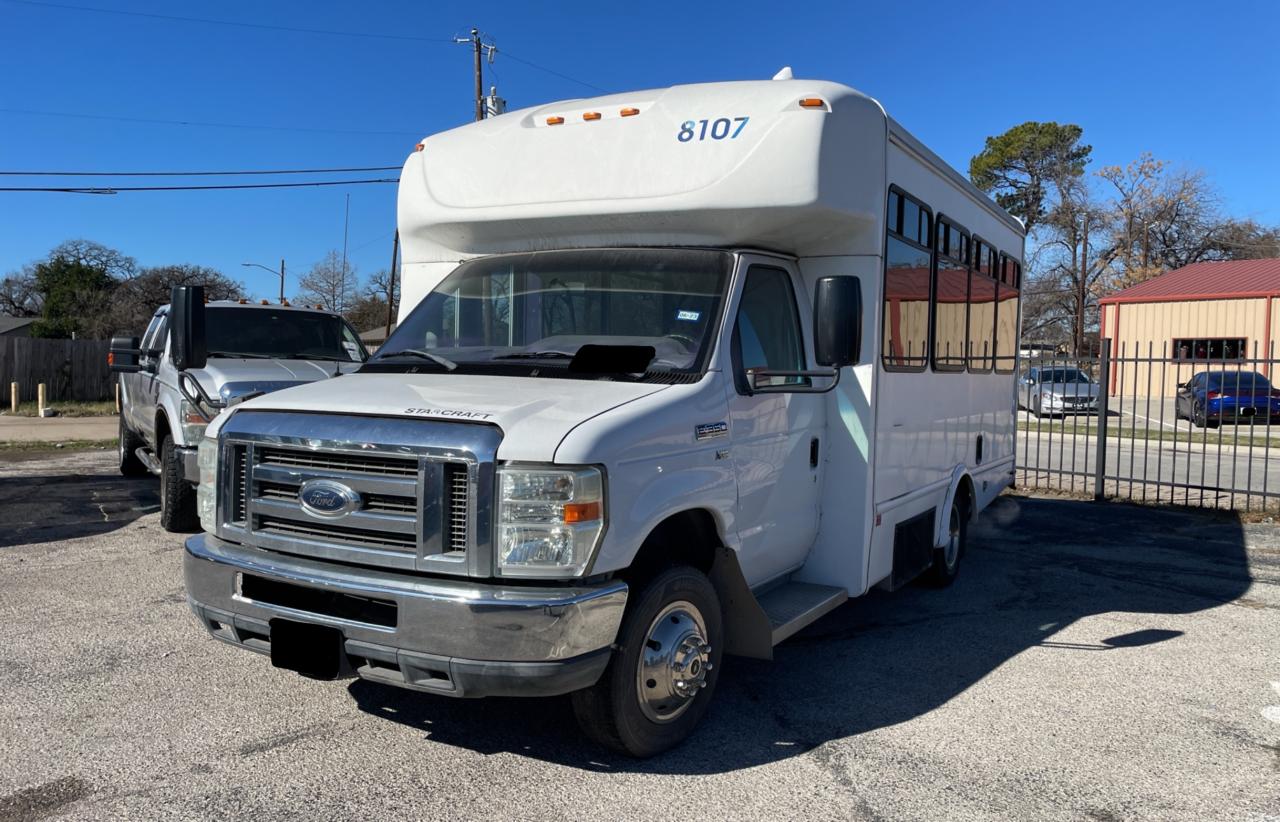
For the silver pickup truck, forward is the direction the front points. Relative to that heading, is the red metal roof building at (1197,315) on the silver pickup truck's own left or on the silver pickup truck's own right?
on the silver pickup truck's own left

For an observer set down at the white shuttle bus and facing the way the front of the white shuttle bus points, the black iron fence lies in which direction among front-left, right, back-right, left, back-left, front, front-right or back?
back

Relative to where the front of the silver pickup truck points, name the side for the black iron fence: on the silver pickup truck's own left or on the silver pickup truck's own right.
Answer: on the silver pickup truck's own left

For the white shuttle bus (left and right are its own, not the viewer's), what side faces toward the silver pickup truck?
right

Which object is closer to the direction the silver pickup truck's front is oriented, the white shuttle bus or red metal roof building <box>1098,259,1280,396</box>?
the white shuttle bus

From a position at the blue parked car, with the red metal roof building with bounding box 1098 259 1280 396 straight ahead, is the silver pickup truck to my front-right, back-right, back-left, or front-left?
back-left

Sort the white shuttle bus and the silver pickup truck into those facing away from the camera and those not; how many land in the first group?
0

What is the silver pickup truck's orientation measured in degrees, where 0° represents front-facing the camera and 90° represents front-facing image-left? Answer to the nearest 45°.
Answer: approximately 315°

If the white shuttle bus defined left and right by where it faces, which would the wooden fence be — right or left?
on its right

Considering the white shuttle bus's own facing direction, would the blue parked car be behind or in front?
behind
